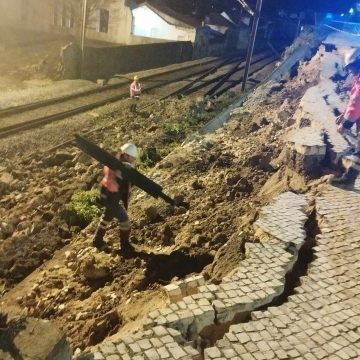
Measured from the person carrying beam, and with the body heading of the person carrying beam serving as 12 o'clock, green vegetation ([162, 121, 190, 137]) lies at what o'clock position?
The green vegetation is roughly at 10 o'clock from the person carrying beam.

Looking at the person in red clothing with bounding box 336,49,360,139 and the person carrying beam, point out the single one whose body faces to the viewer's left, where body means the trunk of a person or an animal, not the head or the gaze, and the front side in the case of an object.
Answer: the person in red clothing

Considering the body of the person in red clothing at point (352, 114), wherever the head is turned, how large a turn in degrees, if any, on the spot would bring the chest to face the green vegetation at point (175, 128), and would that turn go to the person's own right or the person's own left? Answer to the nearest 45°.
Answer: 0° — they already face it

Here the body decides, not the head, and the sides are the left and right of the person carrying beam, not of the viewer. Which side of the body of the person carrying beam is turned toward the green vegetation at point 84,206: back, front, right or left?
back

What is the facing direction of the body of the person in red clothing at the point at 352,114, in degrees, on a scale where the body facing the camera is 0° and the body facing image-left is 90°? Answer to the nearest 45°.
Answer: approximately 90°

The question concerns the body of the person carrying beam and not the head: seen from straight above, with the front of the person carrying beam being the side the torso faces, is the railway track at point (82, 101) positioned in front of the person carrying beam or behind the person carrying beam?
behind

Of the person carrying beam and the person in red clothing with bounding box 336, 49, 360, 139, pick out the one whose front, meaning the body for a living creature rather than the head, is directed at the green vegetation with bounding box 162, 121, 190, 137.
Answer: the person in red clothing

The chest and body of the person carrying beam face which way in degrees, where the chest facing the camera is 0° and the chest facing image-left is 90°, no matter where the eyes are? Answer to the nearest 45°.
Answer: approximately 315°

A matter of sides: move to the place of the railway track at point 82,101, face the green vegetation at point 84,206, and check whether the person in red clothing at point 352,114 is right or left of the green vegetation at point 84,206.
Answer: left

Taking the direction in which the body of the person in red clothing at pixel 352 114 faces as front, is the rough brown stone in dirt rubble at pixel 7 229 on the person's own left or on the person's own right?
on the person's own left

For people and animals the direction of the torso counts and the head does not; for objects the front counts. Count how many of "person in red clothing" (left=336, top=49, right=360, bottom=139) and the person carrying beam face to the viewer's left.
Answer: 1
